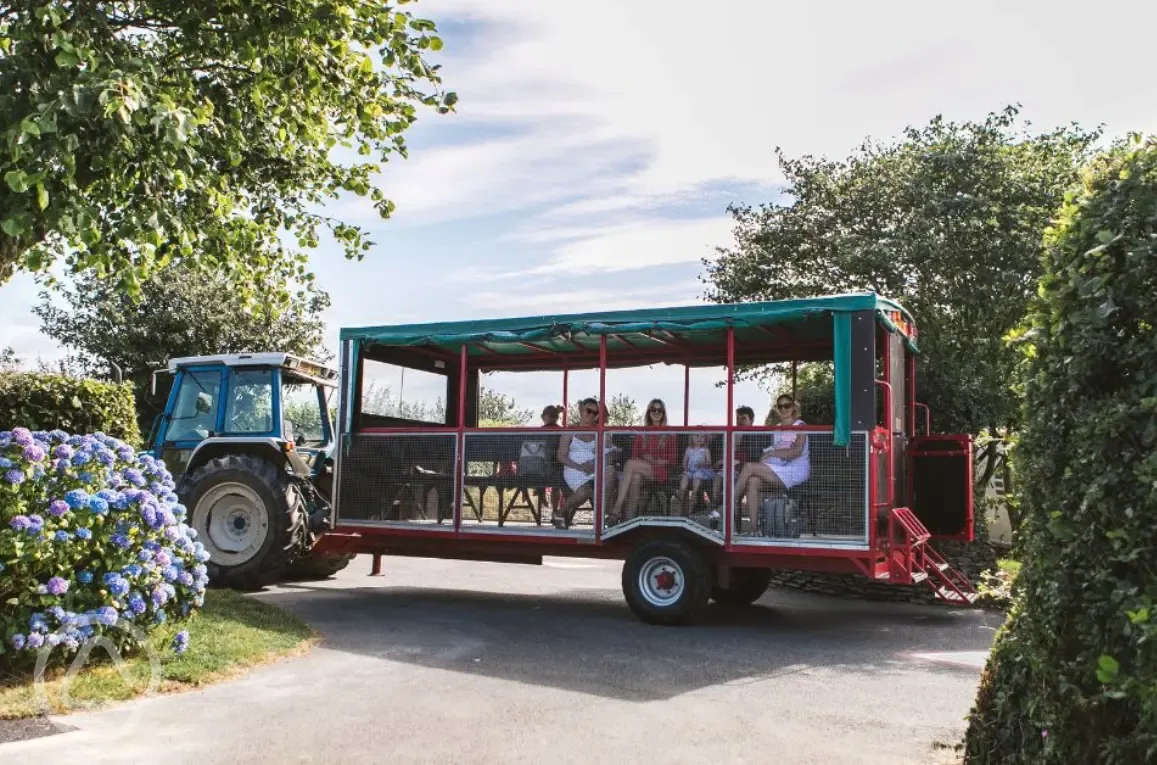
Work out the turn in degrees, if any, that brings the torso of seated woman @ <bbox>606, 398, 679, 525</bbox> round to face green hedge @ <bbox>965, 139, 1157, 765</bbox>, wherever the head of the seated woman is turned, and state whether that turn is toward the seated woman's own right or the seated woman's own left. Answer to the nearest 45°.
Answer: approximately 45° to the seated woman's own left

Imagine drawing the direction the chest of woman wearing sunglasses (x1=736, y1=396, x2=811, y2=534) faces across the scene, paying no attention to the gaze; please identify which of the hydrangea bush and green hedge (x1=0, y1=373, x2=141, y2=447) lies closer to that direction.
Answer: the hydrangea bush

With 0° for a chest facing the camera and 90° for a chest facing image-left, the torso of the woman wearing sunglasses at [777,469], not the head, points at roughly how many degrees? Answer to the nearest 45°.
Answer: approximately 45°

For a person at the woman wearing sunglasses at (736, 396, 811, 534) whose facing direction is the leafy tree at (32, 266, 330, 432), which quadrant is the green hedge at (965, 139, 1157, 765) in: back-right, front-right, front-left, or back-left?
back-left

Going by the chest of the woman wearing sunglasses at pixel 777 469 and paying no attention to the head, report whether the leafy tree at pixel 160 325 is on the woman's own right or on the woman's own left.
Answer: on the woman's own right

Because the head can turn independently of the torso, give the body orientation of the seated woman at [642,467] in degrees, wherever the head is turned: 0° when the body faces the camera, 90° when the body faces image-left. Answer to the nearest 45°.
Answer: approximately 45°

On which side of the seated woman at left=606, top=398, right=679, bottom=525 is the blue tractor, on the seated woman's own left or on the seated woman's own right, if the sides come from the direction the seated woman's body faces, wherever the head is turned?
on the seated woman's own right

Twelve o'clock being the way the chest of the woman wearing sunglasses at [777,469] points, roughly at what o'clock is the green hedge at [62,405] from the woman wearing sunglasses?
The green hedge is roughly at 2 o'clock from the woman wearing sunglasses.
